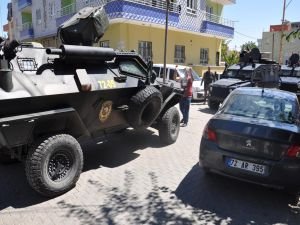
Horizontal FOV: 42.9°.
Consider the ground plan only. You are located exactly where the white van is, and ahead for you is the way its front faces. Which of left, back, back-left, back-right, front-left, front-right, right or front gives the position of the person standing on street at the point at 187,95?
front-right

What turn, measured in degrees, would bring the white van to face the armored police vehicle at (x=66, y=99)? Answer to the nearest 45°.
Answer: approximately 45° to its right

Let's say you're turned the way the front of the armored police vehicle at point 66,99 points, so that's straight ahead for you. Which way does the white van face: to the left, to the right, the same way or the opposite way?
to the right

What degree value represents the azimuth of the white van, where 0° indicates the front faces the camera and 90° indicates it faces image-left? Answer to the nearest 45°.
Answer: approximately 315°

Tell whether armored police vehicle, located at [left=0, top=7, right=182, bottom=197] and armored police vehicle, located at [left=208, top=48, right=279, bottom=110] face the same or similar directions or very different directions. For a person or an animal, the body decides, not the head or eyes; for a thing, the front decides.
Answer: very different directions

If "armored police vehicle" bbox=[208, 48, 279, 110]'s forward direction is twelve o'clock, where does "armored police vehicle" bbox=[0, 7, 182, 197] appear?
"armored police vehicle" bbox=[0, 7, 182, 197] is roughly at 11 o'clock from "armored police vehicle" bbox=[208, 48, 279, 110].

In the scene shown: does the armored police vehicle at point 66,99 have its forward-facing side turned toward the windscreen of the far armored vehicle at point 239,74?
yes

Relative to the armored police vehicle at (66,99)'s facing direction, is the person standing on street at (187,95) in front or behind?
in front

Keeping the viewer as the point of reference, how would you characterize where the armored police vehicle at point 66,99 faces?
facing away from the viewer and to the right of the viewer

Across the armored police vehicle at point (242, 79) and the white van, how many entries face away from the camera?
0

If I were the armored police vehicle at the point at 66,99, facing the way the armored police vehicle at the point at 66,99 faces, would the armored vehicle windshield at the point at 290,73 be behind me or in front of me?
in front

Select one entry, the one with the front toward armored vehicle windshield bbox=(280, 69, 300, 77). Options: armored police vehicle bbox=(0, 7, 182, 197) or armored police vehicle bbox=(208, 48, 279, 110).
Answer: armored police vehicle bbox=(0, 7, 182, 197)

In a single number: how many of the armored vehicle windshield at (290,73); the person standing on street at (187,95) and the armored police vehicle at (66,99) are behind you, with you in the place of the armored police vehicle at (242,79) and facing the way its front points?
1

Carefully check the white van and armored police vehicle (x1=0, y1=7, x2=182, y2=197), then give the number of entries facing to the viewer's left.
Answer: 0
